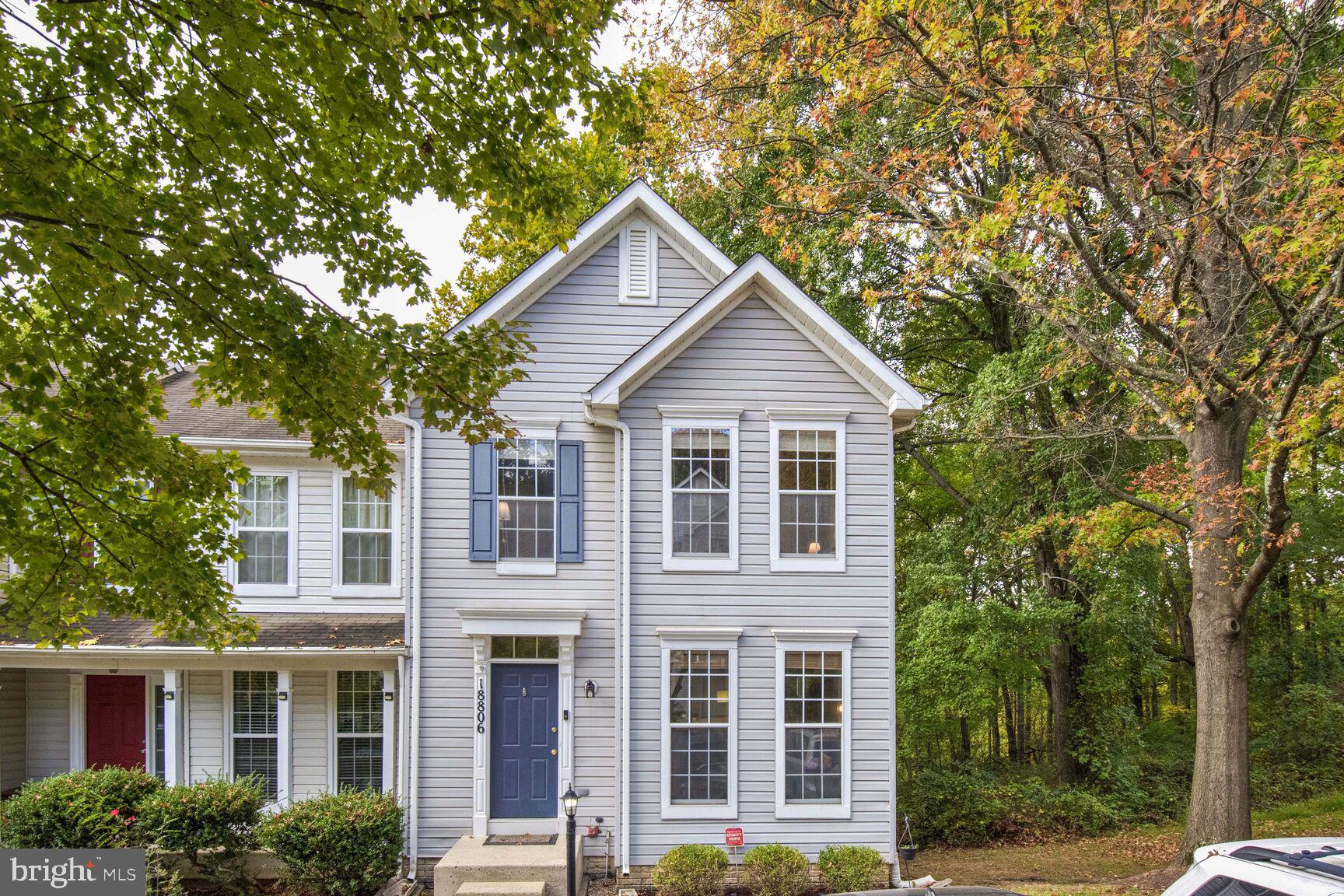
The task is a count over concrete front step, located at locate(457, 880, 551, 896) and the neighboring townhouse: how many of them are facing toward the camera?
2

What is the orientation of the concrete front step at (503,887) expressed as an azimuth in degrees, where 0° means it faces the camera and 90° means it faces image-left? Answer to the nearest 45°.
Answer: approximately 0°
